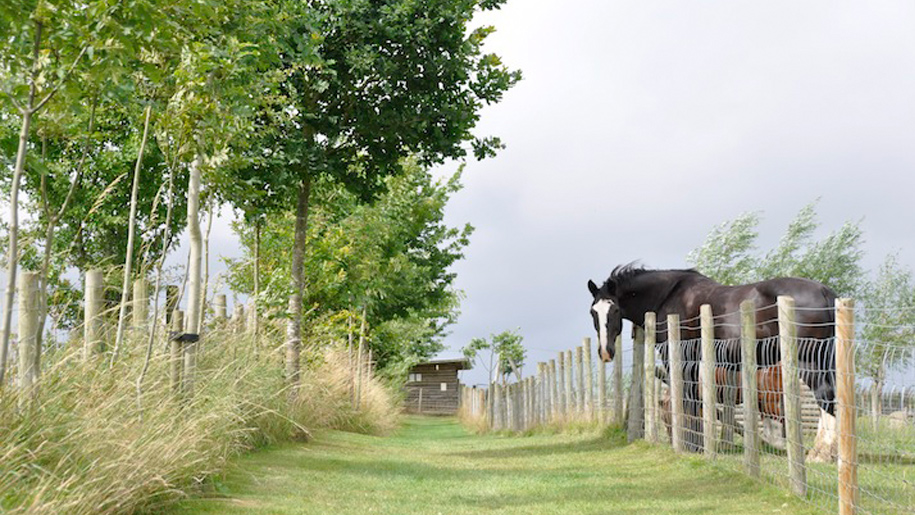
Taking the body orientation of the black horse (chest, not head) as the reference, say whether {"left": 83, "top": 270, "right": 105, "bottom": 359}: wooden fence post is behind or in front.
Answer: in front

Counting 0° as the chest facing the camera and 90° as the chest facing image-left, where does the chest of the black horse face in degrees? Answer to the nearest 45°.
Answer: approximately 90°

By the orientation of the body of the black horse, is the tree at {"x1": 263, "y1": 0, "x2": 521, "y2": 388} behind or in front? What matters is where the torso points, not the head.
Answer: in front

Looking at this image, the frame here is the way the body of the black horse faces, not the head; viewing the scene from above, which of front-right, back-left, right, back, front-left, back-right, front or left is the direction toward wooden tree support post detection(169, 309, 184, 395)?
front-left

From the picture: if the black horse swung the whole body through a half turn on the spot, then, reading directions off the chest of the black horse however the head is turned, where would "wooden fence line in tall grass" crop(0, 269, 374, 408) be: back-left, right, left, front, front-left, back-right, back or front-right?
back-right

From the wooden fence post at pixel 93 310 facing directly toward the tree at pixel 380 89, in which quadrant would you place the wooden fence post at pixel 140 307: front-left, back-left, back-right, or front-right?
front-left

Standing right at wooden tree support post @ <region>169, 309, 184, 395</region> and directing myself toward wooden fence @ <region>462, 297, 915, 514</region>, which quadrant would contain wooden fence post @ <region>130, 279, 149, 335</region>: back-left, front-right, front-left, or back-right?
back-left

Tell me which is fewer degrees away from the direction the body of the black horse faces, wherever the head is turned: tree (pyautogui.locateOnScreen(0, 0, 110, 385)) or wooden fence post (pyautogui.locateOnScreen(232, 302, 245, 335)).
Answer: the wooden fence post

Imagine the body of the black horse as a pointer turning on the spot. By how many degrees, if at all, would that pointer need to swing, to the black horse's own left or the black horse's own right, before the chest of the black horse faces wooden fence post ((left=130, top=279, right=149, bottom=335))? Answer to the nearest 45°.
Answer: approximately 45° to the black horse's own left

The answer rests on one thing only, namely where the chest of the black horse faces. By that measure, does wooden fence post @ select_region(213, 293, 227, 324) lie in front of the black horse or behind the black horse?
in front

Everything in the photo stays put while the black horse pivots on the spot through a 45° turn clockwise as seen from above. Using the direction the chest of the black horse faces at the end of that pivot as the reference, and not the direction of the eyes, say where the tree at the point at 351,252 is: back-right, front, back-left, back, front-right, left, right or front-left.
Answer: front

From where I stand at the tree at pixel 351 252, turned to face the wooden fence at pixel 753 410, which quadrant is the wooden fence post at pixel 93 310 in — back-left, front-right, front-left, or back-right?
front-right
